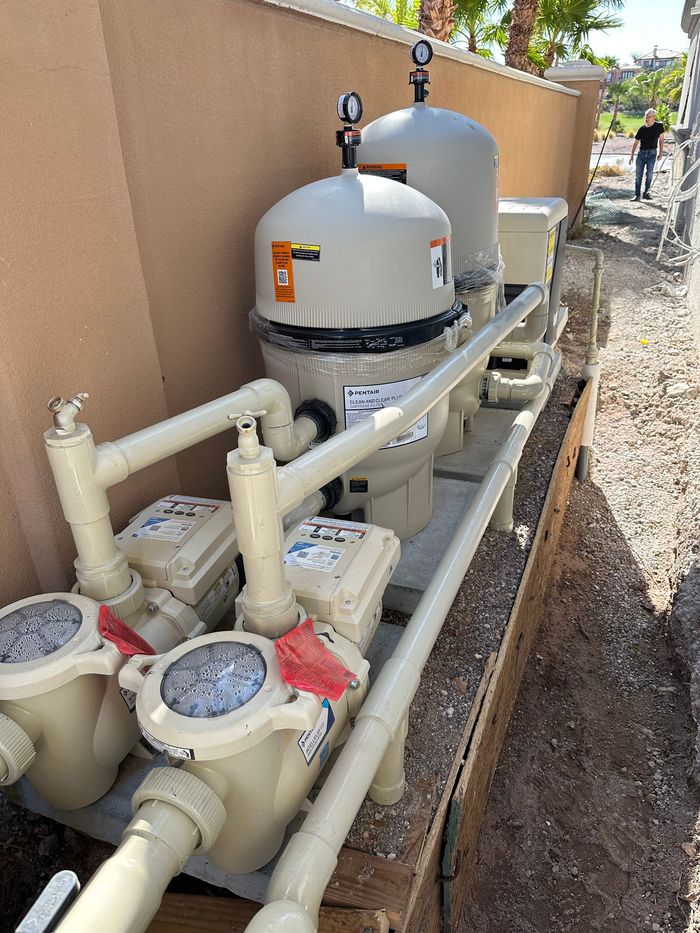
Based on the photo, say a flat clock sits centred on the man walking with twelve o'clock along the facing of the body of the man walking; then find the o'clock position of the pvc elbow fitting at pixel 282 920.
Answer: The pvc elbow fitting is roughly at 12 o'clock from the man walking.

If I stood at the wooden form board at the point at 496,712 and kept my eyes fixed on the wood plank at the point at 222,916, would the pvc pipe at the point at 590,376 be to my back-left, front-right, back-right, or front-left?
back-right

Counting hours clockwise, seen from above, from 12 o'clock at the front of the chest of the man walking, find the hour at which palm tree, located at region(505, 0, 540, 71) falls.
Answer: The palm tree is roughly at 2 o'clock from the man walking.

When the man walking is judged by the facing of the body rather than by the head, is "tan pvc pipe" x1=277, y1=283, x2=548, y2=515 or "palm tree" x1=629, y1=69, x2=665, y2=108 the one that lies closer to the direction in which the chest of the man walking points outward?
the tan pvc pipe

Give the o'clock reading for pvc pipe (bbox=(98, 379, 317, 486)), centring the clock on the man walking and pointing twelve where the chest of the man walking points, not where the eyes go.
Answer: The pvc pipe is roughly at 12 o'clock from the man walking.

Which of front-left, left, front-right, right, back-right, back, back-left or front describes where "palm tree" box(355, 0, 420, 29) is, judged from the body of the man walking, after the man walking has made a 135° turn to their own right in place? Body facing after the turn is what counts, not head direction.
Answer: front-left

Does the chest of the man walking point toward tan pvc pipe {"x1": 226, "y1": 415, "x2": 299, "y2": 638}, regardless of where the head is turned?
yes

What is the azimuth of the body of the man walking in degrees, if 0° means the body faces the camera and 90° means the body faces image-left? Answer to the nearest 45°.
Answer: approximately 0°

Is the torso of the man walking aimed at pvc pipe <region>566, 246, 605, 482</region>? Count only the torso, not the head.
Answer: yes

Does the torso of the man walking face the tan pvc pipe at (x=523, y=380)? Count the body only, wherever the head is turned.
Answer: yes

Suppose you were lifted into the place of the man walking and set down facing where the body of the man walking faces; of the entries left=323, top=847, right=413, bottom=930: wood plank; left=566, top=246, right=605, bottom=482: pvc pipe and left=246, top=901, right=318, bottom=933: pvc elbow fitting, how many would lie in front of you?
3

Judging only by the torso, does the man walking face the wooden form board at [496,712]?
yes

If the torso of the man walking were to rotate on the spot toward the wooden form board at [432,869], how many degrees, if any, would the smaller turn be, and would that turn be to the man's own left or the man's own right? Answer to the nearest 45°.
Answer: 0° — they already face it

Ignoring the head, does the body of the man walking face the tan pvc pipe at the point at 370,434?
yes
